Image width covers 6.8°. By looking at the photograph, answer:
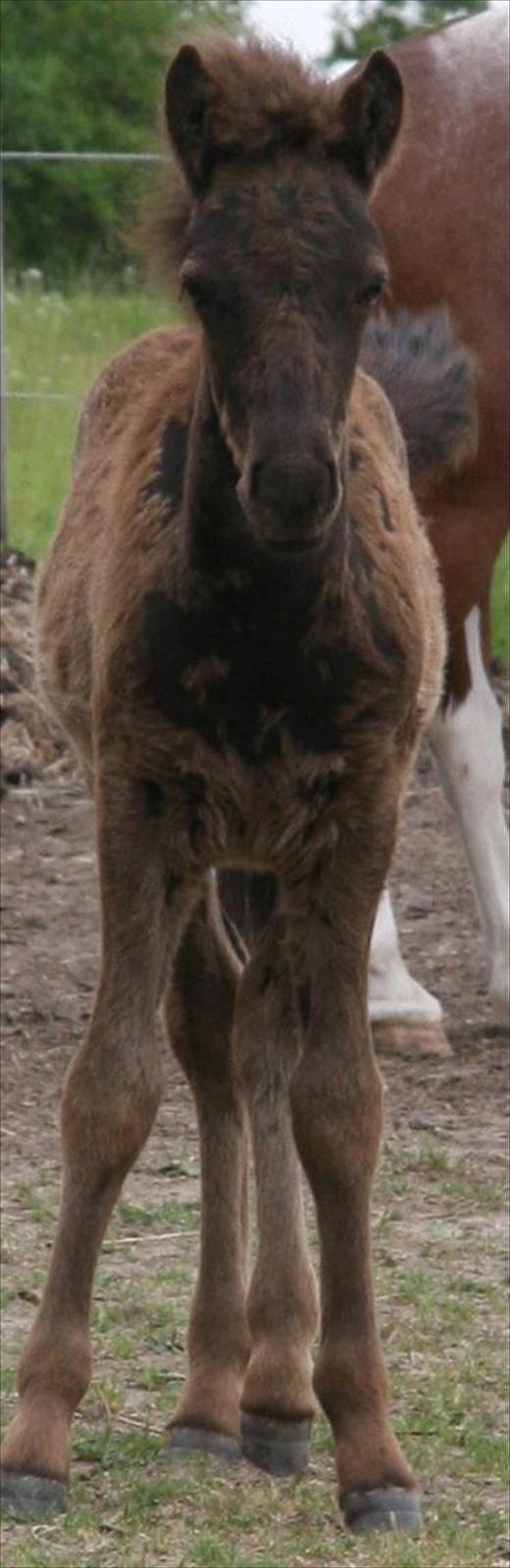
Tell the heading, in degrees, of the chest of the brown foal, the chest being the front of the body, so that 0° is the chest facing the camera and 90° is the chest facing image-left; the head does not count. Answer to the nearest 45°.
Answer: approximately 0°

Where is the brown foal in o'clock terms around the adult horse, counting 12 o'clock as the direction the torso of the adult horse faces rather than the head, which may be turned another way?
The brown foal is roughly at 3 o'clock from the adult horse.

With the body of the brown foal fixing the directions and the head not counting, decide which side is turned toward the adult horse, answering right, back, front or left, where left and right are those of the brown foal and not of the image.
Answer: back

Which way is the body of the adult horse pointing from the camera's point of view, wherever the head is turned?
to the viewer's right

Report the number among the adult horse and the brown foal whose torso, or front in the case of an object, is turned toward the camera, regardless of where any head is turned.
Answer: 1
